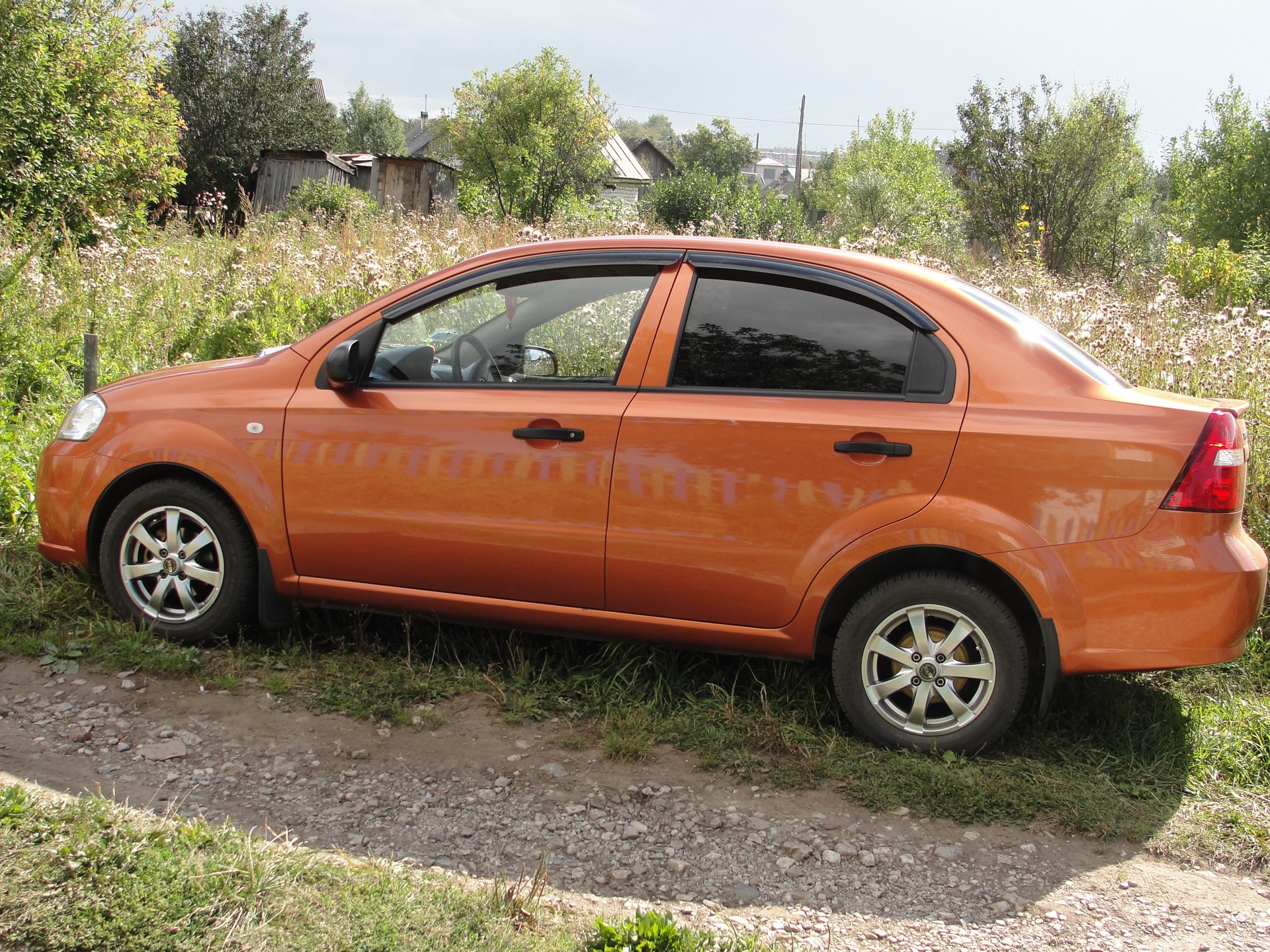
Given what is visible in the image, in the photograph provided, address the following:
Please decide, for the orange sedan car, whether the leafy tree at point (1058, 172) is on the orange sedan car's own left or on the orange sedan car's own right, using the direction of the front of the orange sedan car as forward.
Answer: on the orange sedan car's own right

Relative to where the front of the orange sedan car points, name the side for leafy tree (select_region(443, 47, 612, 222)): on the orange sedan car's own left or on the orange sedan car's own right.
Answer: on the orange sedan car's own right

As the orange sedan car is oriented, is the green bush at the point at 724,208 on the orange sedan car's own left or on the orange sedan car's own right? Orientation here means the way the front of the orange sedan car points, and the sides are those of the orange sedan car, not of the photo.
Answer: on the orange sedan car's own right

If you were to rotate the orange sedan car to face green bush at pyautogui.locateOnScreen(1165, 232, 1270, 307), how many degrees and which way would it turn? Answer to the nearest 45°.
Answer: approximately 135° to its right

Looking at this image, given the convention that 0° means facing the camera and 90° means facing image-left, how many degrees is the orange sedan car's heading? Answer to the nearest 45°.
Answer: approximately 90°

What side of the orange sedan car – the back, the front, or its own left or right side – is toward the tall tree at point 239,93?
right

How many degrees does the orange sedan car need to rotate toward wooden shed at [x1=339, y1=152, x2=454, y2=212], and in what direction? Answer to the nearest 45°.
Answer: approximately 90° to its right

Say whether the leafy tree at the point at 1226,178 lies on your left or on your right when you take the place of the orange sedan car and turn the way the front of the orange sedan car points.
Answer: on your right
